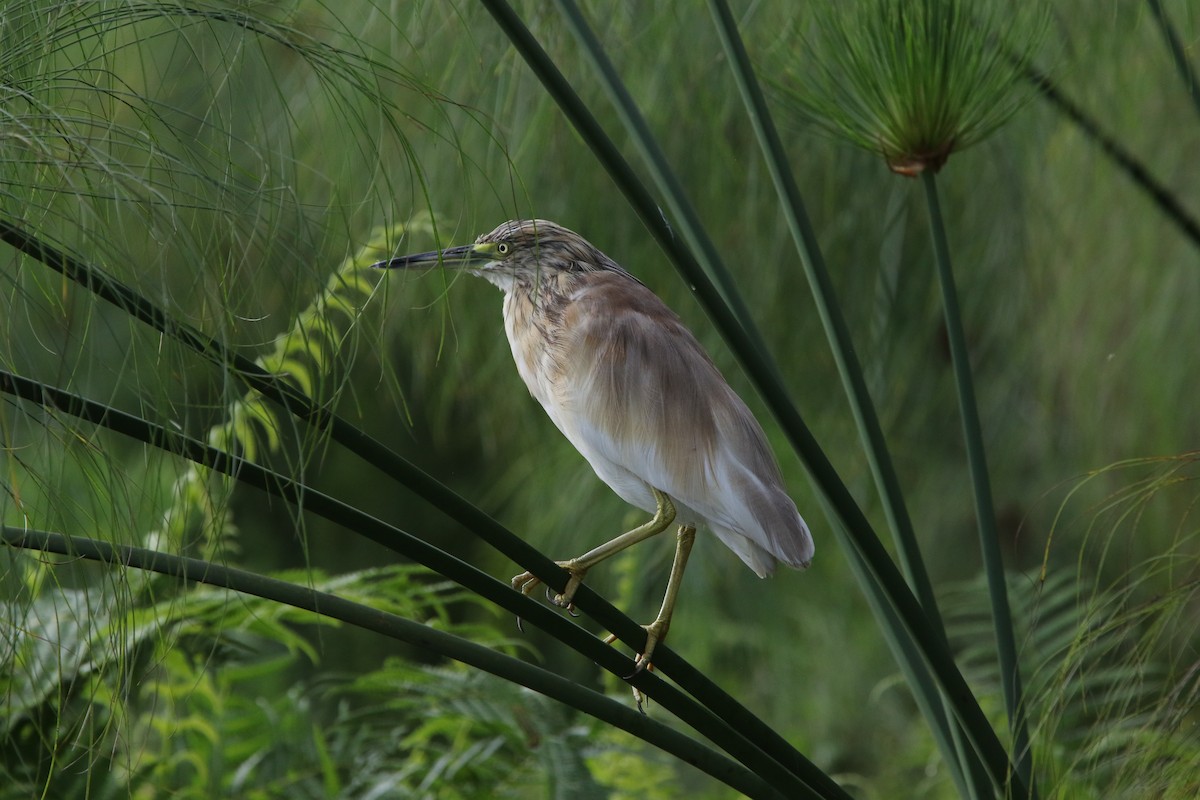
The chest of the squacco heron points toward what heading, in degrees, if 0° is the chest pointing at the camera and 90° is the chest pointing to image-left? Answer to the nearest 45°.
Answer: approximately 90°
